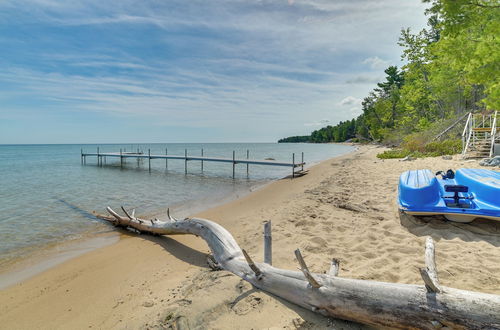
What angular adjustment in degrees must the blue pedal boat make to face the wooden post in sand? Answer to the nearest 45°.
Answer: approximately 45° to its left

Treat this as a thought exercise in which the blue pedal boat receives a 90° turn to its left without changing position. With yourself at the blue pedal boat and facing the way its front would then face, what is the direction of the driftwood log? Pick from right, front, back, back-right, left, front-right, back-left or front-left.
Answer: front

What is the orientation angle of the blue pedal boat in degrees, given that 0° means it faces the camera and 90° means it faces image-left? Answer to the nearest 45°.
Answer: approximately 90°
